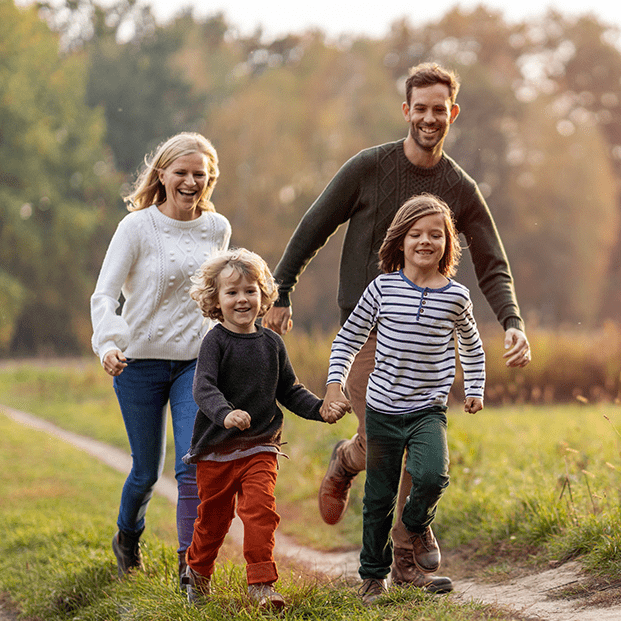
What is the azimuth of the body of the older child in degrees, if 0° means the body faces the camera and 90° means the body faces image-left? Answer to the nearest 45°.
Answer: approximately 0°

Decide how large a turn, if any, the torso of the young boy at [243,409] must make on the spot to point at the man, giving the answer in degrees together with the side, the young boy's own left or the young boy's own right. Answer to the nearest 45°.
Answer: approximately 135° to the young boy's own left

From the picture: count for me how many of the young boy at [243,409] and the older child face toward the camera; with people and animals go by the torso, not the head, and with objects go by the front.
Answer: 2

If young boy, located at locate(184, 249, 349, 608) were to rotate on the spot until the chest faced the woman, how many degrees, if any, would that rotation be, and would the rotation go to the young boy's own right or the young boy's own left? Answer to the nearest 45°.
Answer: approximately 135° to the young boy's own right

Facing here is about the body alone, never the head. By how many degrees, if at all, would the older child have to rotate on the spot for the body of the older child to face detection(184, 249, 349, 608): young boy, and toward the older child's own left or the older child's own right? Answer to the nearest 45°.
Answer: approximately 90° to the older child's own right

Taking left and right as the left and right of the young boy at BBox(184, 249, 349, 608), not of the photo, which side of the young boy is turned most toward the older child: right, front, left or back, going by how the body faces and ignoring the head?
left

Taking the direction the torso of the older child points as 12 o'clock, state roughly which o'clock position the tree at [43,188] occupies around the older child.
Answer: The tree is roughly at 5 o'clock from the older child.
